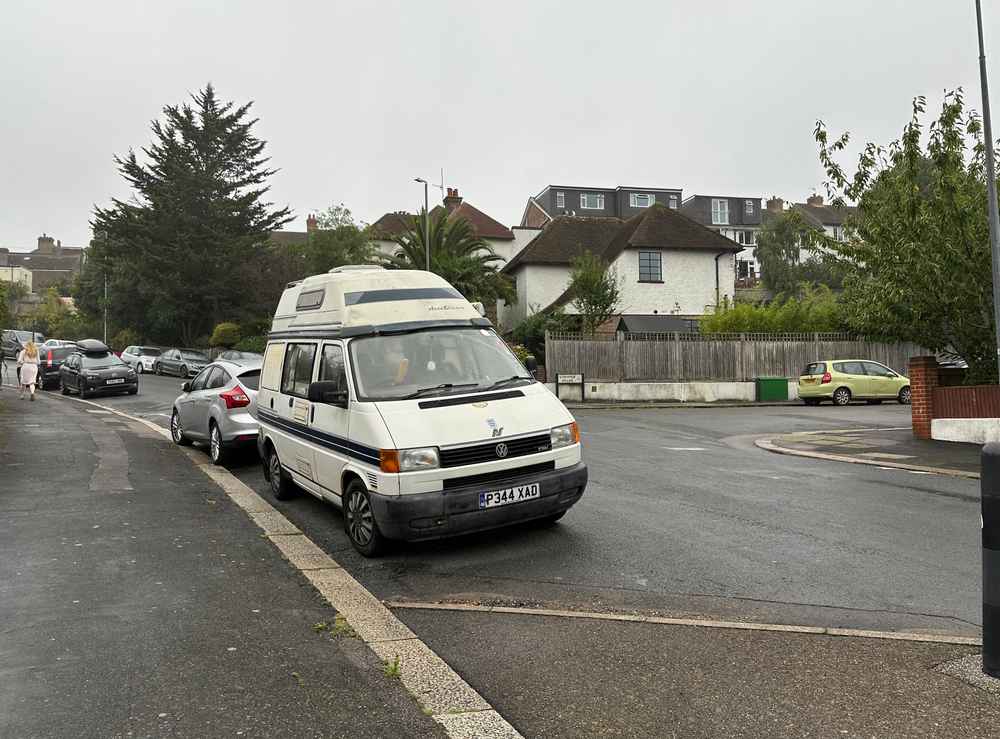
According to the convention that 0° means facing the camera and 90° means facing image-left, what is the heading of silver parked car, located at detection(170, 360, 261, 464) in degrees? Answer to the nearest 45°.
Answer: approximately 135°

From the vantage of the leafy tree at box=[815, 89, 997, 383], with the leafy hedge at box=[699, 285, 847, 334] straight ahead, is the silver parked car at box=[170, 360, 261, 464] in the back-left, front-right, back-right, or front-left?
back-left

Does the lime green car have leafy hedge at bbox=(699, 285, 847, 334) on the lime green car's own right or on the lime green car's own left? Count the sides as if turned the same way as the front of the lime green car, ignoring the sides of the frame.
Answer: on the lime green car's own left

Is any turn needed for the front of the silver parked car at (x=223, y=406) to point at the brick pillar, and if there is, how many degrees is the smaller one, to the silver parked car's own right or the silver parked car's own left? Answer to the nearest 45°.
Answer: approximately 135° to the silver parked car's own right

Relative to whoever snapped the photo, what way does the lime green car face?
facing away from the viewer and to the right of the viewer

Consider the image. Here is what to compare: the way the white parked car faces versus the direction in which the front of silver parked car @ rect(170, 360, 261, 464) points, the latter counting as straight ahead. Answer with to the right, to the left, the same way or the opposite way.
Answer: the opposite way

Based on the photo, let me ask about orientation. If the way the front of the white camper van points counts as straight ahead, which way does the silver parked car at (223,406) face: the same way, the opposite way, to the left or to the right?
the opposite way

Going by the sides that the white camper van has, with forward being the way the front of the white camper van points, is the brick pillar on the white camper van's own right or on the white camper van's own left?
on the white camper van's own left

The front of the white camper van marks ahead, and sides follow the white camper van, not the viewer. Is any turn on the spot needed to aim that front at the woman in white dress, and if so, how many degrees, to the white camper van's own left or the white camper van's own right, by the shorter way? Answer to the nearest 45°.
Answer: approximately 180°
